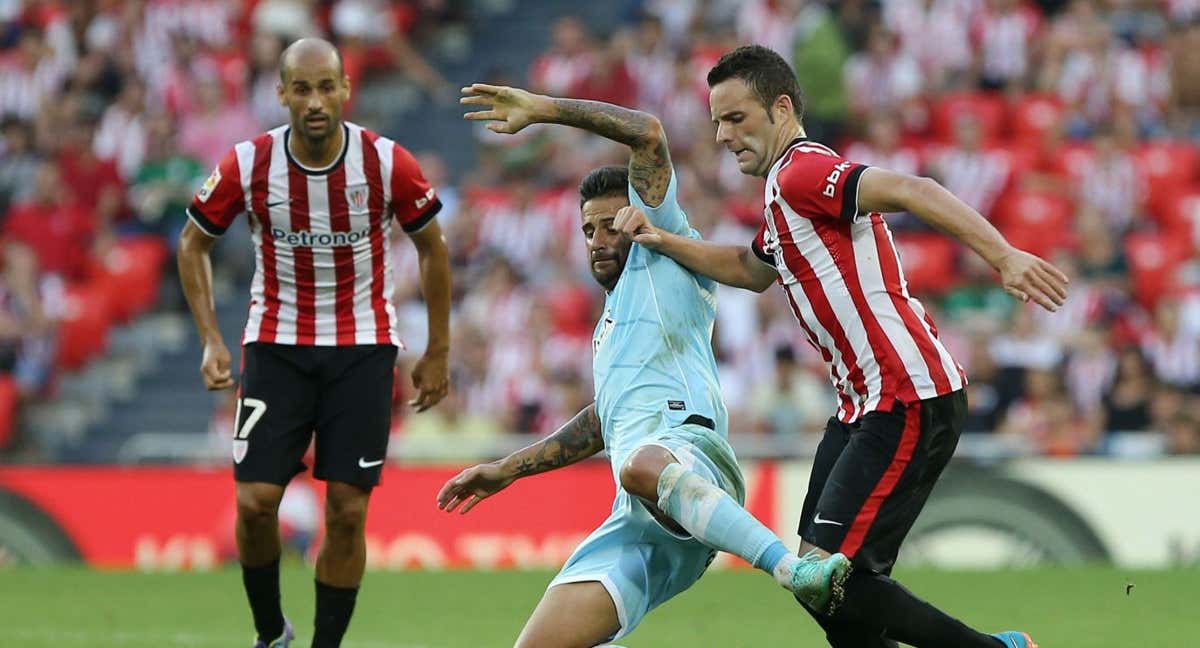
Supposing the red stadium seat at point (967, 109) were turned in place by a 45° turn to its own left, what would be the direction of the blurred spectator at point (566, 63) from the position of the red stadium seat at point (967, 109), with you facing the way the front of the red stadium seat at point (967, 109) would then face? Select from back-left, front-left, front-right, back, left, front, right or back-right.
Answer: back-right

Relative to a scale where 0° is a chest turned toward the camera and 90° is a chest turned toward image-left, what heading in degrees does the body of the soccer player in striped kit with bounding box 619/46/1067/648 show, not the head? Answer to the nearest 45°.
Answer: approximately 90°

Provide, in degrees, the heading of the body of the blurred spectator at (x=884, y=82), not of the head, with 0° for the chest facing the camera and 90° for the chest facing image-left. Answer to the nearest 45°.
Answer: approximately 0°

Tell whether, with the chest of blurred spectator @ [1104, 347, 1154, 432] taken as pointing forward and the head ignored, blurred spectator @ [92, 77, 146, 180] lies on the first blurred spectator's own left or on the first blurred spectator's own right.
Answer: on the first blurred spectator's own right

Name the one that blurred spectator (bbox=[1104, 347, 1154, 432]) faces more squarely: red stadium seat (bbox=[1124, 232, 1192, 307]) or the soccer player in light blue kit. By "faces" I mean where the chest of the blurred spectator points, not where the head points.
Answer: the soccer player in light blue kit

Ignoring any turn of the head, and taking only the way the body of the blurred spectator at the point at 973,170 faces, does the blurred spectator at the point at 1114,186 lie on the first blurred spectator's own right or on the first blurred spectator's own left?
on the first blurred spectator's own left

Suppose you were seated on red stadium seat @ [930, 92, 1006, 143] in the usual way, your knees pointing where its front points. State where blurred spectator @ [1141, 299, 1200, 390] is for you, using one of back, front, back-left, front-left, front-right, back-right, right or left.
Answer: front-left

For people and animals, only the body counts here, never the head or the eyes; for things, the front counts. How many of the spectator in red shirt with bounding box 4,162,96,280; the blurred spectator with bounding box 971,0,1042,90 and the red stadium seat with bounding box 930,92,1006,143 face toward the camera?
3

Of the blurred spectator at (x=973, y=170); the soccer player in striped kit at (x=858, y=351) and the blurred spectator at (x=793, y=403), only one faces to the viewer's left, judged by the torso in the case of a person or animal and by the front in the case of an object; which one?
the soccer player in striped kit

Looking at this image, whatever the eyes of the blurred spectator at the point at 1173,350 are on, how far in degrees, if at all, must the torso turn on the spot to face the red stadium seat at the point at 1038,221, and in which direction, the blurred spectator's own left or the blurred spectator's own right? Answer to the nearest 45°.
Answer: approximately 135° to the blurred spectator's own right

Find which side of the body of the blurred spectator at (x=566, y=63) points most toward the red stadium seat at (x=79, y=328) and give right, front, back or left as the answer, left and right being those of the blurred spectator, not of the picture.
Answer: right

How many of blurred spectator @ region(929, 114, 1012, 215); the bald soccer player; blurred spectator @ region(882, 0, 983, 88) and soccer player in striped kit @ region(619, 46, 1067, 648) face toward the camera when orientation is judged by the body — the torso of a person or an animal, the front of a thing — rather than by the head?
3

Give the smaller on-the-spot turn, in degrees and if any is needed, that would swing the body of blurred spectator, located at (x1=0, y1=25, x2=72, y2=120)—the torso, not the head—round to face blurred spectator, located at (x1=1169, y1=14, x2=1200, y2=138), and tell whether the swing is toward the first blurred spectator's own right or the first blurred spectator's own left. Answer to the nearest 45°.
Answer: approximately 45° to the first blurred spectator's own left

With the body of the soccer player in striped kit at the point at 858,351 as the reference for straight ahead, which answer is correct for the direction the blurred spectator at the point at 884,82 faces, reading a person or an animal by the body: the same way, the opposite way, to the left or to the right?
to the left

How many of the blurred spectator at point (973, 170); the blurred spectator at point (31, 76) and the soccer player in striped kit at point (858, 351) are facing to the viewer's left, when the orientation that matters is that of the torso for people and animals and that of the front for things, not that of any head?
1

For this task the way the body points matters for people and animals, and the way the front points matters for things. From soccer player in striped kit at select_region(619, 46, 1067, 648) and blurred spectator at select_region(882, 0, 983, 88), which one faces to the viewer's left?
the soccer player in striped kit
